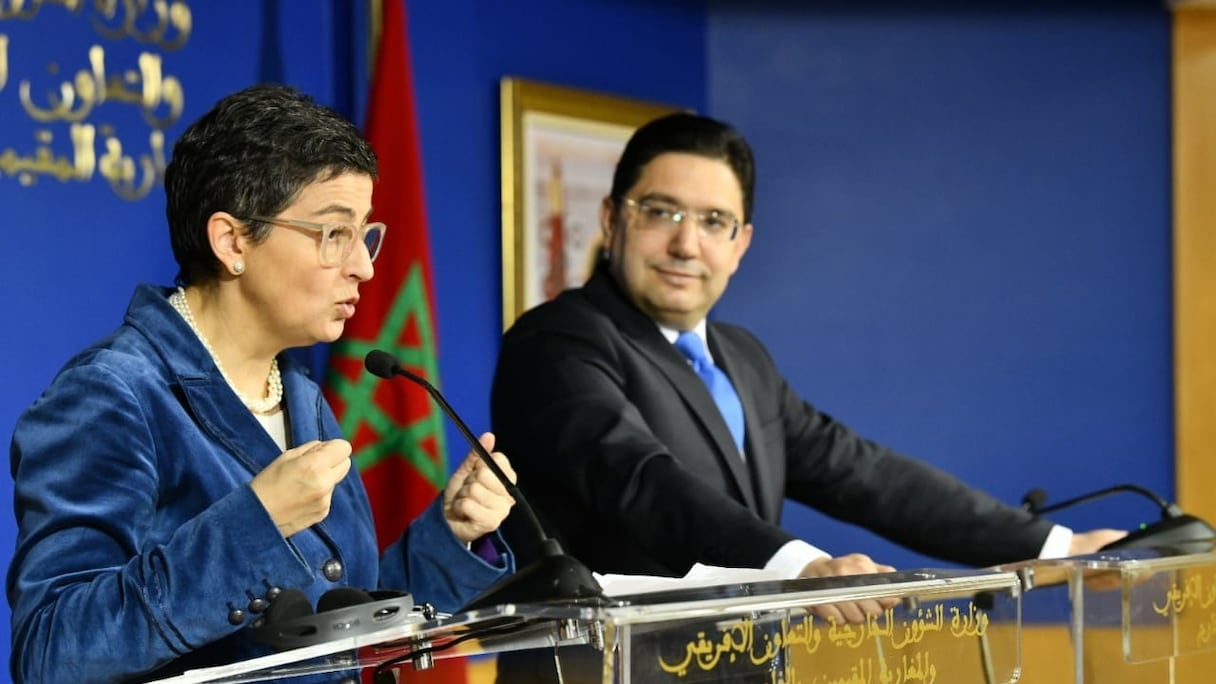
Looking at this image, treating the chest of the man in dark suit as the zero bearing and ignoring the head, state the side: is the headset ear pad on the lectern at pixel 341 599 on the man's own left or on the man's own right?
on the man's own right

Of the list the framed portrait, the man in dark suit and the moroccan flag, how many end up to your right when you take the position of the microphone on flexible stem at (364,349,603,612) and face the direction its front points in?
3

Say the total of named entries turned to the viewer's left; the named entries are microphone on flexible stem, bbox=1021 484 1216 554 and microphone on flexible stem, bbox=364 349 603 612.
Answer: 2

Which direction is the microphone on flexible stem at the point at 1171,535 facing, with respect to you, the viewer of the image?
facing to the left of the viewer

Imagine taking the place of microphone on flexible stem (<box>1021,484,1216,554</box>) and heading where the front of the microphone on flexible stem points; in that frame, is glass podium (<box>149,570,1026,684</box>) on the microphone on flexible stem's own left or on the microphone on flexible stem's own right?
on the microphone on flexible stem's own left

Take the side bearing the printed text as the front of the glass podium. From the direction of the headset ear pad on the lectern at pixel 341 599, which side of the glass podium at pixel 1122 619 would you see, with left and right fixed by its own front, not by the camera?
right

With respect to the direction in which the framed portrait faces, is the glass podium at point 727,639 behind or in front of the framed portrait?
in front

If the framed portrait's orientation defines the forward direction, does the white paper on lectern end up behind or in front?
in front

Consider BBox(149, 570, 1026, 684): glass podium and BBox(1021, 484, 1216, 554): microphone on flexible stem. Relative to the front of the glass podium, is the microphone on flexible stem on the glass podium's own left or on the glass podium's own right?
on the glass podium's own left

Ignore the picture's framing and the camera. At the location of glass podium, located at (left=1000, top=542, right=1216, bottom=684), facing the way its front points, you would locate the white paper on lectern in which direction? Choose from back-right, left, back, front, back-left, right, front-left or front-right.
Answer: right

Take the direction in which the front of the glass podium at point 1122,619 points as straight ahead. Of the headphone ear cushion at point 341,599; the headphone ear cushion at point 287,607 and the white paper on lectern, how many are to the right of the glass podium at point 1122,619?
3

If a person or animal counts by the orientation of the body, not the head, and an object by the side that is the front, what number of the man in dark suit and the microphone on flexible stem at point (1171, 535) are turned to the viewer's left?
1

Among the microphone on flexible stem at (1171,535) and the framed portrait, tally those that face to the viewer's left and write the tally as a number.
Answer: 1

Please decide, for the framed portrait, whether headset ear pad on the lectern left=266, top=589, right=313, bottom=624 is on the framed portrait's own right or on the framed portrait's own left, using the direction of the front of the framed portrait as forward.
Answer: on the framed portrait's own right

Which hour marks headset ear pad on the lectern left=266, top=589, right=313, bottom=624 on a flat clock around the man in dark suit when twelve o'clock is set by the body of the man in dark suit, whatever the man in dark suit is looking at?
The headset ear pad on the lectern is roughly at 2 o'clock from the man in dark suit.

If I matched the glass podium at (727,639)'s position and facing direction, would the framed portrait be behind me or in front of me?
behind

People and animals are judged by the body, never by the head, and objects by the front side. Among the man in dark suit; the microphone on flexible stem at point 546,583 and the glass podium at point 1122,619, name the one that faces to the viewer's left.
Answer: the microphone on flexible stem
